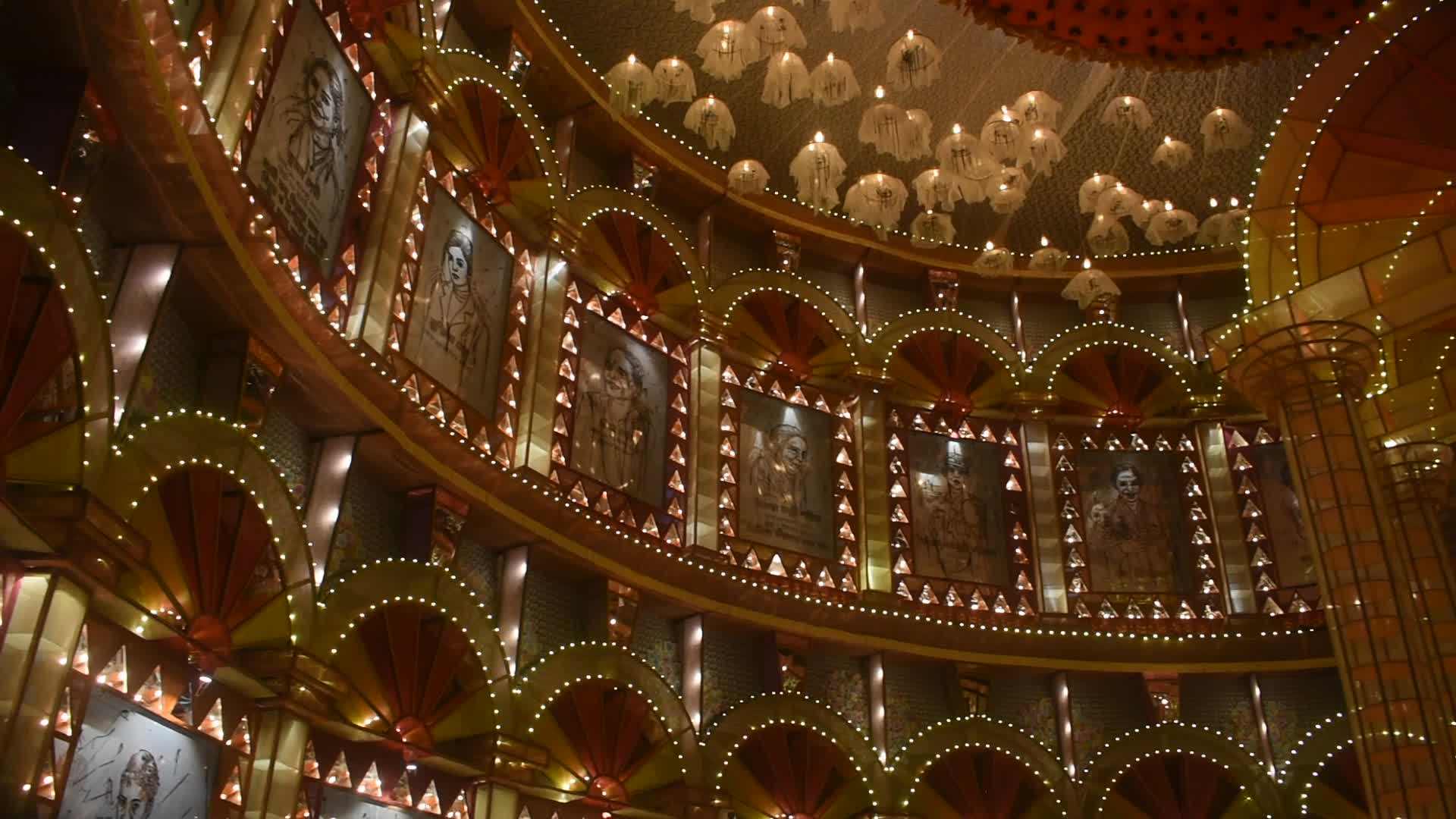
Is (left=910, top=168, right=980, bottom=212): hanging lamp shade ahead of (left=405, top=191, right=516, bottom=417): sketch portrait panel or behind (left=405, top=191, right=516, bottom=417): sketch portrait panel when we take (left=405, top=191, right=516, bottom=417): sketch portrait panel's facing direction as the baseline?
ahead

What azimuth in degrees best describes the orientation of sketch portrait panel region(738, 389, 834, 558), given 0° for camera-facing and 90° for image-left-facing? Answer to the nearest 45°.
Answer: approximately 315°

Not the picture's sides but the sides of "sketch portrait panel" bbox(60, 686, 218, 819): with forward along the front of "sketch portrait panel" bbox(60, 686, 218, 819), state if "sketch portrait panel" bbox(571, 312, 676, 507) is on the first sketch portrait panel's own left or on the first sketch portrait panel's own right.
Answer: on the first sketch portrait panel's own left

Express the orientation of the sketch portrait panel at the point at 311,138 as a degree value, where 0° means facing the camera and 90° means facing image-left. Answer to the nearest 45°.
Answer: approximately 315°

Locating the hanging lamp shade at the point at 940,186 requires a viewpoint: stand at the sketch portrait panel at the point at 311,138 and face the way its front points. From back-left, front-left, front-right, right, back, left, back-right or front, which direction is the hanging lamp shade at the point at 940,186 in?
front-left

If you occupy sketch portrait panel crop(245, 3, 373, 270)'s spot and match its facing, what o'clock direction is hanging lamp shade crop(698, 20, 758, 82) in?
The hanging lamp shade is roughly at 11 o'clock from the sketch portrait panel.
